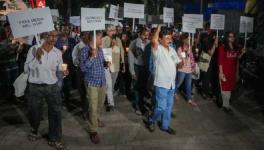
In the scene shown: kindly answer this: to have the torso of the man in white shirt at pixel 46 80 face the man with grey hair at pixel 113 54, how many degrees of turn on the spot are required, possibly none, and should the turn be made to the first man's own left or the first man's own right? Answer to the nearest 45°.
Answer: approximately 135° to the first man's own left

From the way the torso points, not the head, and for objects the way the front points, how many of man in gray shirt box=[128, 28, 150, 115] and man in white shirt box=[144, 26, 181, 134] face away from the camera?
0

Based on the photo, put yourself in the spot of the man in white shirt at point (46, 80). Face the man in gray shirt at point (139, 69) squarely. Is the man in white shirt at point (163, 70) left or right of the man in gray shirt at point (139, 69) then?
right

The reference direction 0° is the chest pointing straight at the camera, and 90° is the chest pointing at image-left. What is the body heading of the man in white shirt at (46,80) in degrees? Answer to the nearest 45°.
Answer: approximately 0°

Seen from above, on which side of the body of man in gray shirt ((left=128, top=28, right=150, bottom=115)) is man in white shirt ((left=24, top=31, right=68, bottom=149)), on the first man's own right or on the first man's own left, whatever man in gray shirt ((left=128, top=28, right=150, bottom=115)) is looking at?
on the first man's own right

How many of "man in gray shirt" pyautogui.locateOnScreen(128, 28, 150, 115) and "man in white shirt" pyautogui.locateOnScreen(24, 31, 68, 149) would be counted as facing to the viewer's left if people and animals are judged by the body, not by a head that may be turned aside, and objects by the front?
0

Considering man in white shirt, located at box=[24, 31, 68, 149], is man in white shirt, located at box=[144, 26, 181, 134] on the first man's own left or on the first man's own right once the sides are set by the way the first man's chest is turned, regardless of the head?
on the first man's own left

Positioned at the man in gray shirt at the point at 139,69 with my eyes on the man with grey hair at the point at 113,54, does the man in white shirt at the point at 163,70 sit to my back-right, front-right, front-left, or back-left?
back-left

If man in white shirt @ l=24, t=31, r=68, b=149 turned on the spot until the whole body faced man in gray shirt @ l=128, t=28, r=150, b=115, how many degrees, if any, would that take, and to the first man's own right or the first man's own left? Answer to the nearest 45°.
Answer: approximately 135° to the first man's own left
